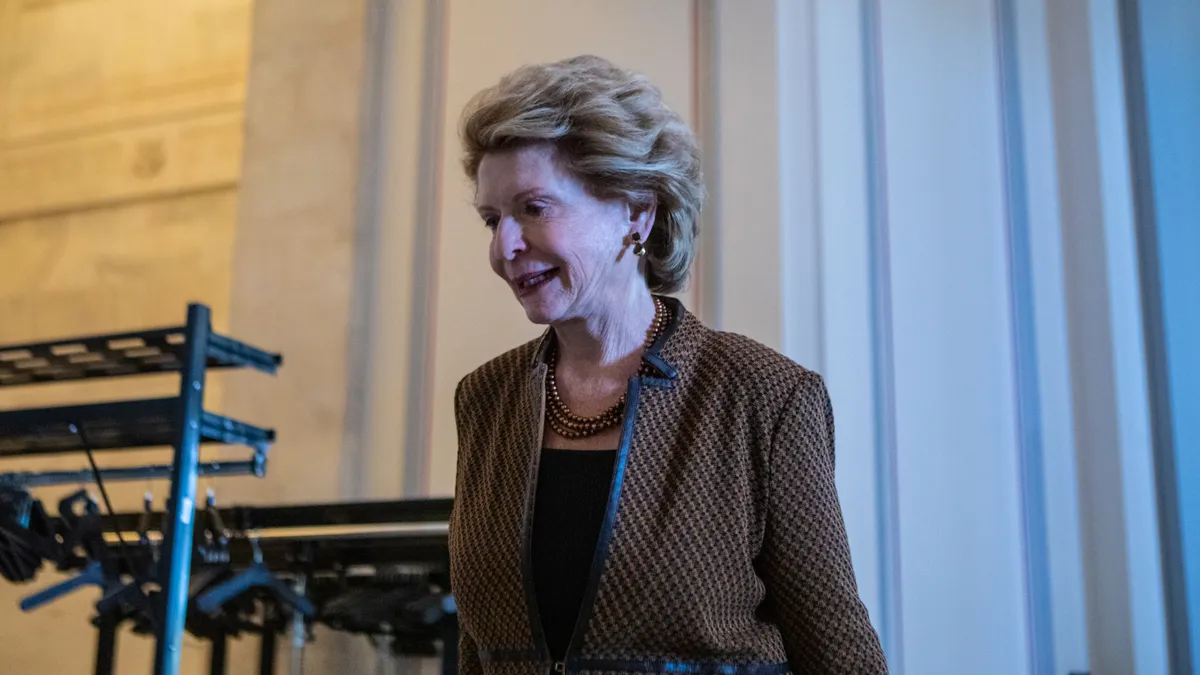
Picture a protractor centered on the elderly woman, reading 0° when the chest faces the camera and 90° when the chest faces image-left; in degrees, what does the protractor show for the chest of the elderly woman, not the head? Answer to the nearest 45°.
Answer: approximately 45°

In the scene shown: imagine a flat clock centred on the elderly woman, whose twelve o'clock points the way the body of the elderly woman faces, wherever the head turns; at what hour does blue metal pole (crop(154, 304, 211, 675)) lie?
The blue metal pole is roughly at 3 o'clock from the elderly woman.

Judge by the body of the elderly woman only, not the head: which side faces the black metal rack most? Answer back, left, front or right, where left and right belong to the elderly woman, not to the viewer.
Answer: right
